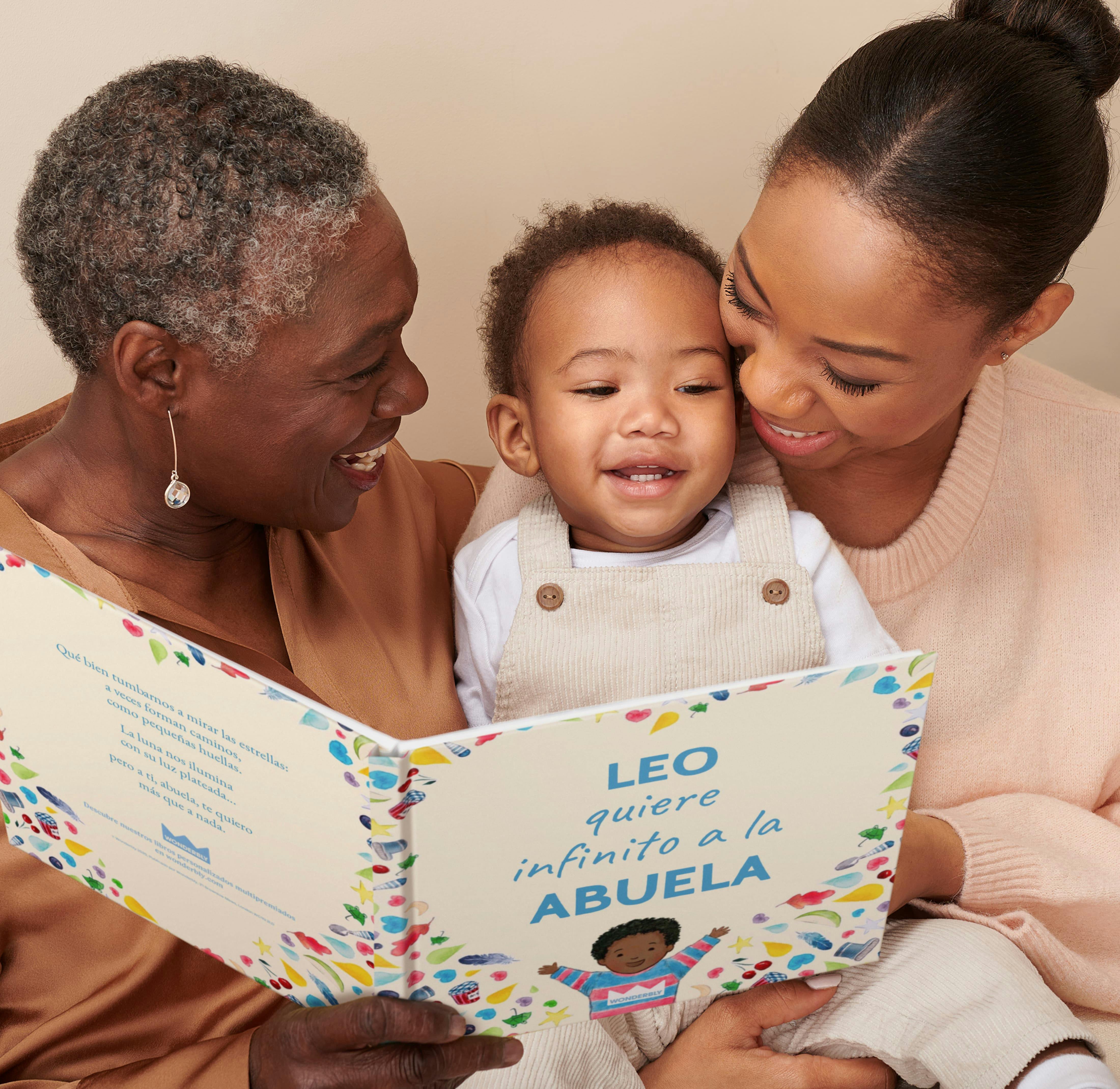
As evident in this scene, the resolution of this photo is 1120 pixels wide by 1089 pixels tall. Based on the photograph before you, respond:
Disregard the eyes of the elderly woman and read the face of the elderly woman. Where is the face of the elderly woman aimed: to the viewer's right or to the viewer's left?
to the viewer's right

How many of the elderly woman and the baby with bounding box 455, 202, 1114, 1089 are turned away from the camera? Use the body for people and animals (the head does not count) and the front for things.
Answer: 0

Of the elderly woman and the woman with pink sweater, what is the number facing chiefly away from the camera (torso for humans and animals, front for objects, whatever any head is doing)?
0
